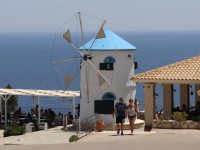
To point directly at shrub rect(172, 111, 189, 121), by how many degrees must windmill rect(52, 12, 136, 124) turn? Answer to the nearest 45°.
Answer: approximately 90° to its left

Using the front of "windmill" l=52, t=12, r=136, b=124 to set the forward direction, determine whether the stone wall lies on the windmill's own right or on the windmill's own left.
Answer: on the windmill's own left

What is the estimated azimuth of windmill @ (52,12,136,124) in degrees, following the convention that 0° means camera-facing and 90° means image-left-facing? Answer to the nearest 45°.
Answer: approximately 45°

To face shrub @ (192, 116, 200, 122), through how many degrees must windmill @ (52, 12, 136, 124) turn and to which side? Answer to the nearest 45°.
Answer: approximately 90° to its left
